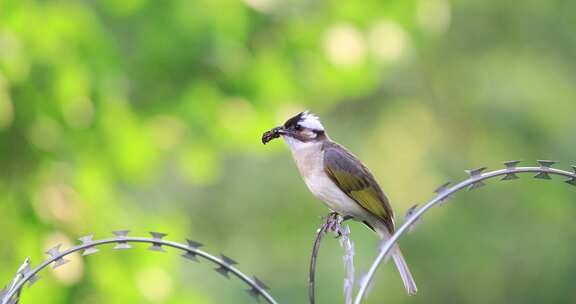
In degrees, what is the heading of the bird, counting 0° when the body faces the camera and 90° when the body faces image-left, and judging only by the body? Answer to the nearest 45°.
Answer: approximately 90°
